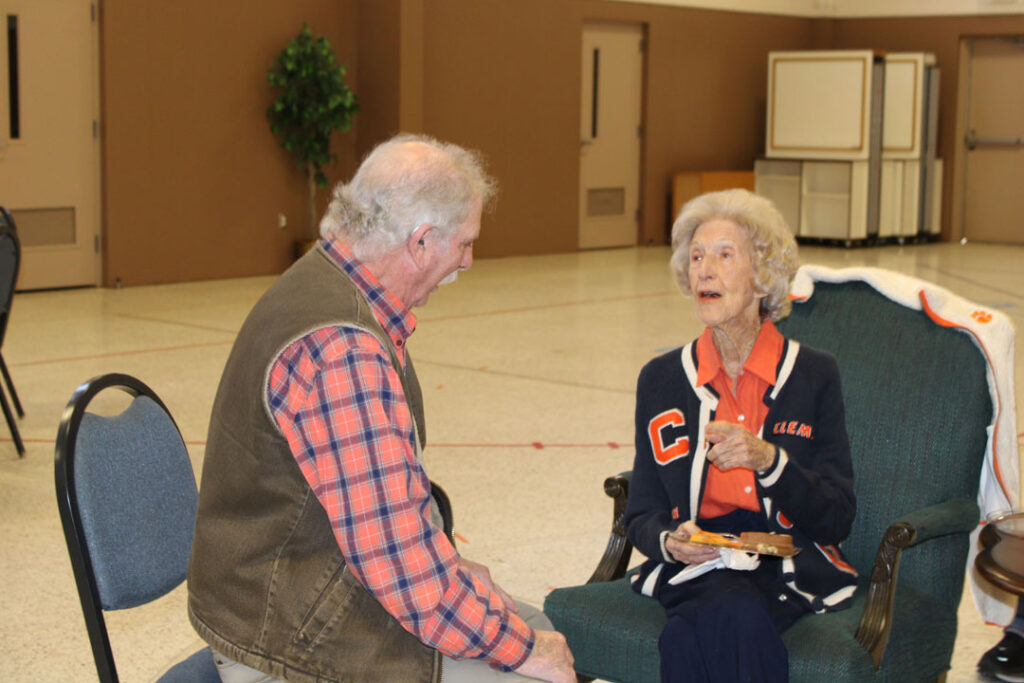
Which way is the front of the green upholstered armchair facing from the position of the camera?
facing the viewer and to the left of the viewer

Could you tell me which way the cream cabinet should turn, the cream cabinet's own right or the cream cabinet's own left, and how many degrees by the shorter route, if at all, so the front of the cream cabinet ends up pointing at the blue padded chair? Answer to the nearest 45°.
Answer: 0° — it already faces it

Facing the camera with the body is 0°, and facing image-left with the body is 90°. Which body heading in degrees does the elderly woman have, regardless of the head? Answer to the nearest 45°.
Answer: approximately 45°

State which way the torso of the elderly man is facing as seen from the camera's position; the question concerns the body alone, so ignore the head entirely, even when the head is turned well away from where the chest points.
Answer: to the viewer's right

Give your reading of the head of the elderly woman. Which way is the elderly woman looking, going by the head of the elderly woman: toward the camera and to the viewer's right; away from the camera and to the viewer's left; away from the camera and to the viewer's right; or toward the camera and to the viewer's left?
toward the camera and to the viewer's left

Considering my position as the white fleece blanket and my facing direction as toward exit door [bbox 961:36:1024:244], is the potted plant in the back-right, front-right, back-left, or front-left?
front-left

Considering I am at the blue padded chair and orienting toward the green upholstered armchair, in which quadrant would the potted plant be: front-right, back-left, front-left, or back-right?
front-left

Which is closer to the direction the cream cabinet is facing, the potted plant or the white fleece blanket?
the white fleece blanket

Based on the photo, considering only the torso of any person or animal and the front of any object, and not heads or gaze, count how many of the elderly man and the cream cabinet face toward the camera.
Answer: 1

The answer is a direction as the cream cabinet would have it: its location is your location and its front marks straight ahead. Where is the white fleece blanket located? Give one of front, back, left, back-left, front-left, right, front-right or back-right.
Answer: front

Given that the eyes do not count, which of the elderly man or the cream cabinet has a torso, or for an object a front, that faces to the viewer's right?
the elderly man

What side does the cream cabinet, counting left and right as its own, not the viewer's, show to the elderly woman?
front

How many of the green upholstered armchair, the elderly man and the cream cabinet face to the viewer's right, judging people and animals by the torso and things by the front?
1

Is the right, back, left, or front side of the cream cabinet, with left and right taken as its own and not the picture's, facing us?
front

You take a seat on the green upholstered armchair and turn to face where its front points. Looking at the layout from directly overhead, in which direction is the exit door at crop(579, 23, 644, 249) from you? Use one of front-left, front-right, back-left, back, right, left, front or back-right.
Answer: back-right

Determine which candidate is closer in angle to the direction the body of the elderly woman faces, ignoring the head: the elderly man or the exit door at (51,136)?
the elderly man

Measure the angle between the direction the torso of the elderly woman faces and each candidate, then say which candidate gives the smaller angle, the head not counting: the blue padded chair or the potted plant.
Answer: the blue padded chair
